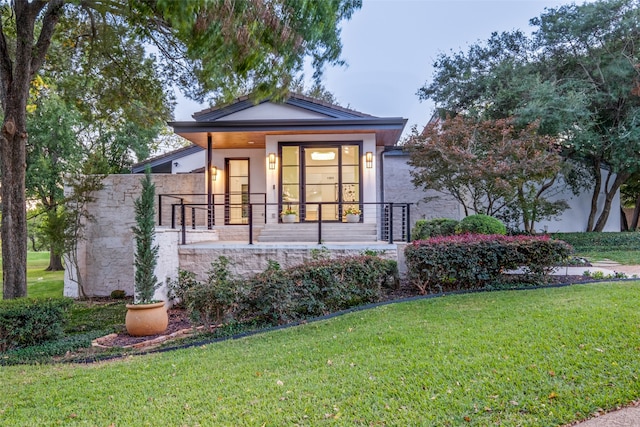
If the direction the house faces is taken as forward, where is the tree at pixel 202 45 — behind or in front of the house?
in front

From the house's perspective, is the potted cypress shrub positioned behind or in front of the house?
in front

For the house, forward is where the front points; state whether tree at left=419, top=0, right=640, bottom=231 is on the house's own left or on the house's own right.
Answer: on the house's own left

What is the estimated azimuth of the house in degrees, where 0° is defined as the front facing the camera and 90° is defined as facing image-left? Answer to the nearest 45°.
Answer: approximately 0°

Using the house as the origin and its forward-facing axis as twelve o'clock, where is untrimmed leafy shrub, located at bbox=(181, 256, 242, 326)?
The untrimmed leafy shrub is roughly at 12 o'clock from the house.

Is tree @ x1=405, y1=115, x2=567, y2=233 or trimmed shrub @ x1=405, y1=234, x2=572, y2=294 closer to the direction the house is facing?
the trimmed shrub

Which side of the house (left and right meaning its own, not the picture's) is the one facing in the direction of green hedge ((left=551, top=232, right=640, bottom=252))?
left

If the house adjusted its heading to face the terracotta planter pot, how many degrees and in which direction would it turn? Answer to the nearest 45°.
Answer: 0° — it already faces it

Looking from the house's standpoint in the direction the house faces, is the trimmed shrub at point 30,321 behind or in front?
in front

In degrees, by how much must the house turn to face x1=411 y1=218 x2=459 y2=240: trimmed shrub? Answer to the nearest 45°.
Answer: approximately 90° to its left

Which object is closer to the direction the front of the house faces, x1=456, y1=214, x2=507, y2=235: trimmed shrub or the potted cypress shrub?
the potted cypress shrub

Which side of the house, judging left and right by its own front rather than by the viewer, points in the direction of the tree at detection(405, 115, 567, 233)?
left
